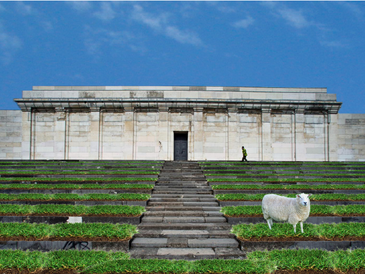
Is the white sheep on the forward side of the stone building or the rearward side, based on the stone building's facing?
on the forward side

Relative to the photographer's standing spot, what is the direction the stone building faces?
facing the viewer

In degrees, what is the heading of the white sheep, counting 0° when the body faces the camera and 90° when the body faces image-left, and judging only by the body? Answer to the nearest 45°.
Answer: approximately 315°

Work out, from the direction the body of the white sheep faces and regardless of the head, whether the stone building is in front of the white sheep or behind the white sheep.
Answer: behind

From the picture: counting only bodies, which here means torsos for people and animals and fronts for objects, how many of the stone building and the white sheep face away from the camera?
0
